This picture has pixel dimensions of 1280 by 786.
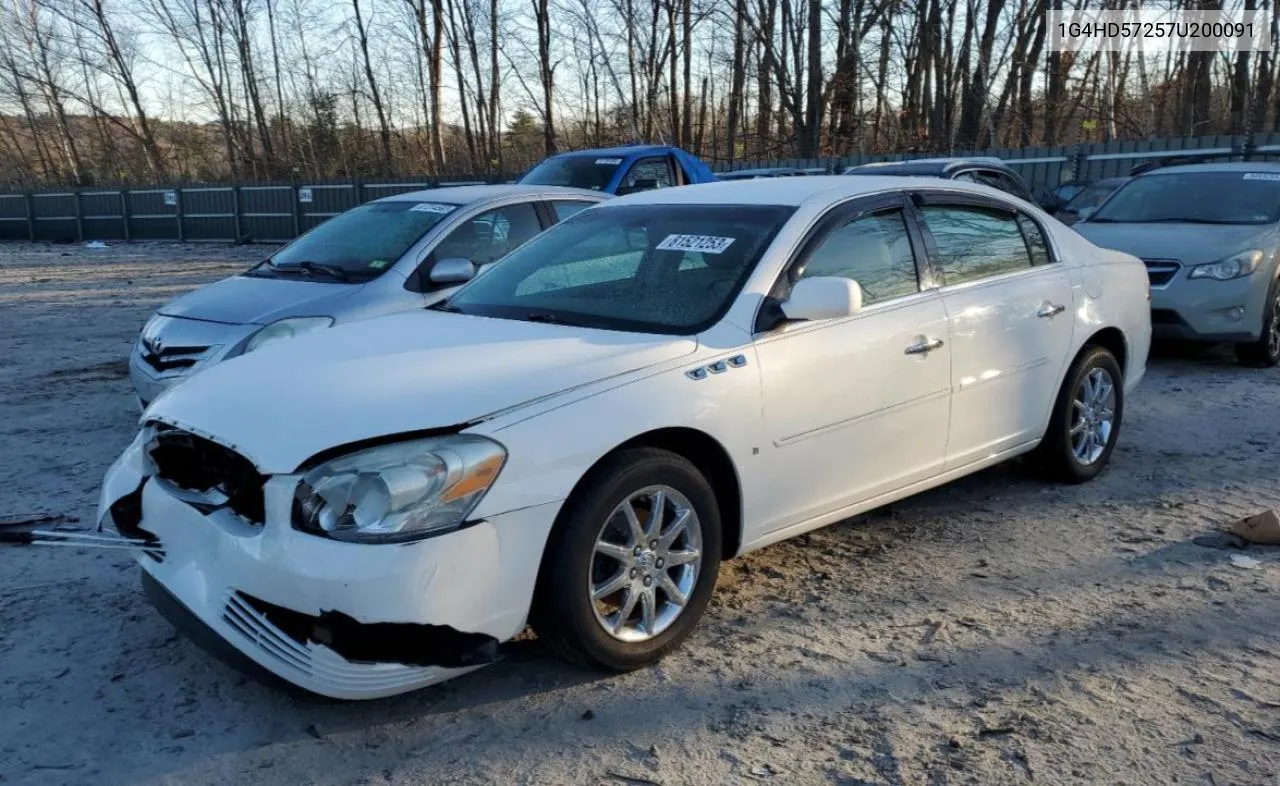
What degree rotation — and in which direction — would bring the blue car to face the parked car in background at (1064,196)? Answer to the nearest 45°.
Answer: approximately 135° to its left

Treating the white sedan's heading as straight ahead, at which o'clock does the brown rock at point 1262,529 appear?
The brown rock is roughly at 7 o'clock from the white sedan.

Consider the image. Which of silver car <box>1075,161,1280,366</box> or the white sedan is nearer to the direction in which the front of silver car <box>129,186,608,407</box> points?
the white sedan

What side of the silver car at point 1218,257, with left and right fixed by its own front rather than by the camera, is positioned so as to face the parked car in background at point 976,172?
right

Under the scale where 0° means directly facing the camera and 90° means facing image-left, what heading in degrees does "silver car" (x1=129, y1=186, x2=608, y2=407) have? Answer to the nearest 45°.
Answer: approximately 45°

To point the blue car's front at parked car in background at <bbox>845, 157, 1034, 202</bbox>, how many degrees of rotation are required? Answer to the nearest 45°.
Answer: approximately 135° to its left

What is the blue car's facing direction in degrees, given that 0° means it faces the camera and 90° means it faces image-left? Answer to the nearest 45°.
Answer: approximately 45°
